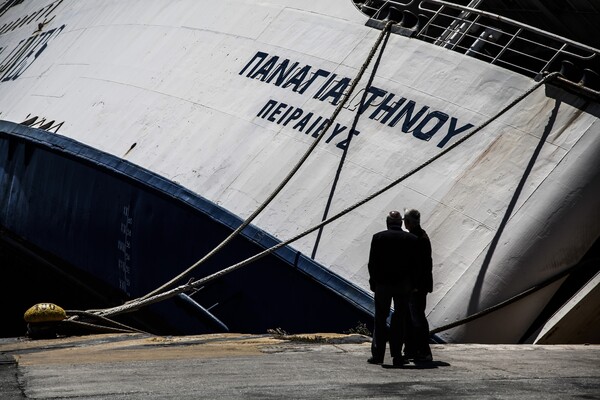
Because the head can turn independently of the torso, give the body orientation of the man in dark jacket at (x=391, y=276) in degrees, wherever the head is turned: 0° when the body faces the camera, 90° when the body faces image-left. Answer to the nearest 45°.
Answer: approximately 180°

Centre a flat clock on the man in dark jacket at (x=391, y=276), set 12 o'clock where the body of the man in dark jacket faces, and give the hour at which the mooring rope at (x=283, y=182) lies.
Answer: The mooring rope is roughly at 11 o'clock from the man in dark jacket.

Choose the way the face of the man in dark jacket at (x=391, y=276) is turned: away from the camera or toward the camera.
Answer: away from the camera

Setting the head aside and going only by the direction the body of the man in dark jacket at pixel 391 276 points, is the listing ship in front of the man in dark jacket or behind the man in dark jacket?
in front

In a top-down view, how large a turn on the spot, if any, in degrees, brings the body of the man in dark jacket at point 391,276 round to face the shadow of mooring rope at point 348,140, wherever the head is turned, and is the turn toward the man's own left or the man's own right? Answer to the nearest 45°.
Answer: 0° — they already face it

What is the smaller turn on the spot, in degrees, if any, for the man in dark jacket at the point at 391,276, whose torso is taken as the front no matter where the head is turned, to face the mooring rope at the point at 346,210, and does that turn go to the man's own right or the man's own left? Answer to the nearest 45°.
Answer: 0° — they already face it
